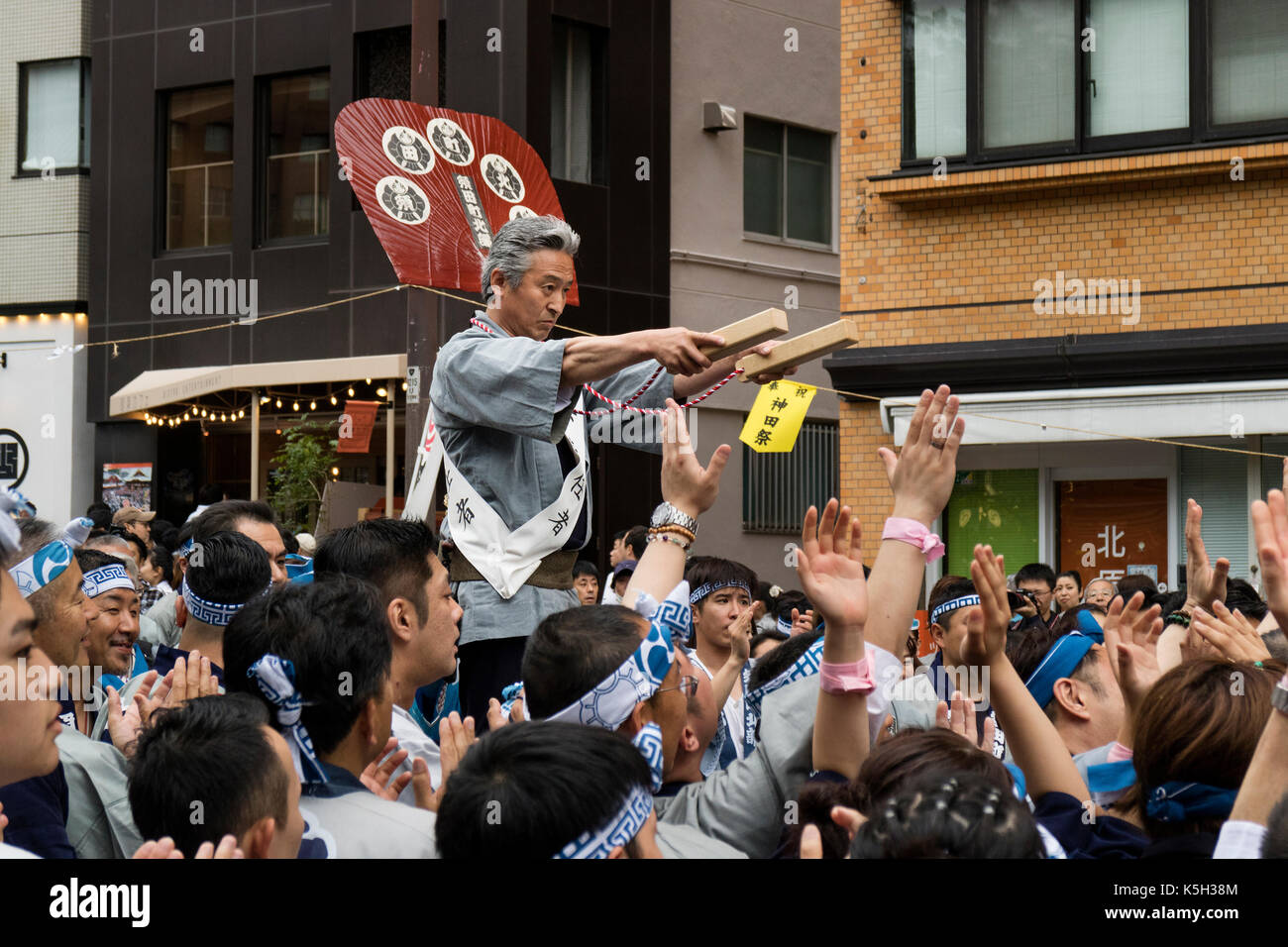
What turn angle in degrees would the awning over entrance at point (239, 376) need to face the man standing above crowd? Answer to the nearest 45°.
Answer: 0° — it already faces them

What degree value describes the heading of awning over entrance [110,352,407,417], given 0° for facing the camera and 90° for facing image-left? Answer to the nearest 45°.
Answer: approximately 0°

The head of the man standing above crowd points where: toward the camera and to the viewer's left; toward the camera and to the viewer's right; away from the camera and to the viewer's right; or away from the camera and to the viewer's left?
toward the camera and to the viewer's right

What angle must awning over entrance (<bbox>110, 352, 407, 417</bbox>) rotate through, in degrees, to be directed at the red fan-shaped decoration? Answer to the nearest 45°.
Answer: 0° — it already faces it
